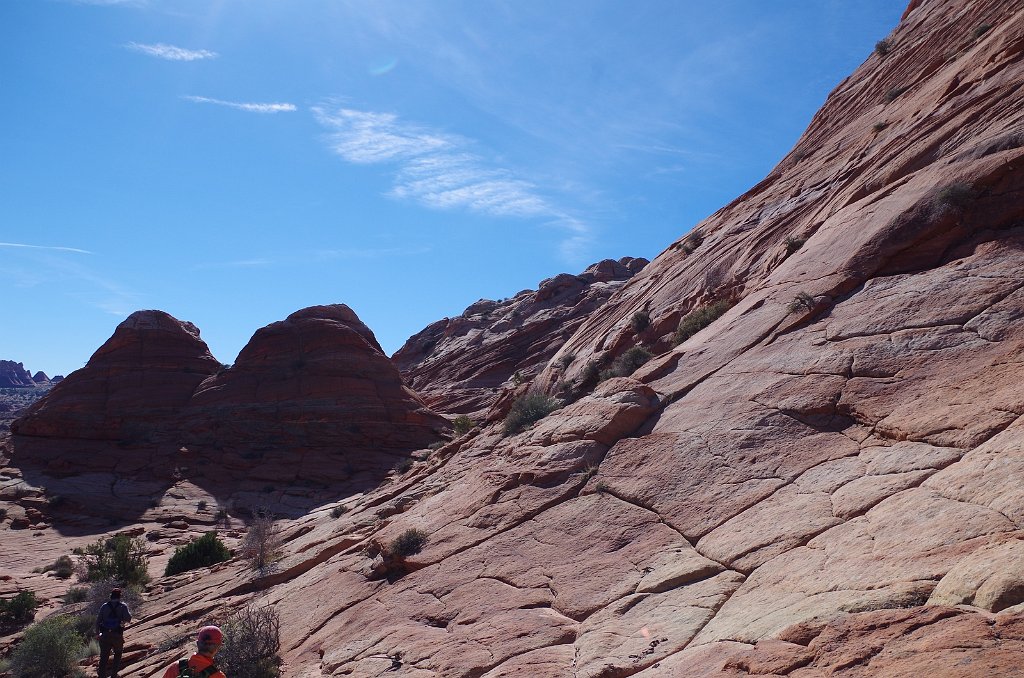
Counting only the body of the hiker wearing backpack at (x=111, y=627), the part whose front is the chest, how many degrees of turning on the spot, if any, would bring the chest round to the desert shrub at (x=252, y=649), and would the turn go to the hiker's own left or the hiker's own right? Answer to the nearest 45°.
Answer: approximately 135° to the hiker's own right

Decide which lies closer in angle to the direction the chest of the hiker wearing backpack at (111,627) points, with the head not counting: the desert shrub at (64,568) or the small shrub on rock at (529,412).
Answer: the desert shrub

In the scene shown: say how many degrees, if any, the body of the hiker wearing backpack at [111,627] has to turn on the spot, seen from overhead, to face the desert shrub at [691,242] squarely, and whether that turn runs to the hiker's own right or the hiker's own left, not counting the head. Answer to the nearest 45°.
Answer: approximately 90° to the hiker's own right

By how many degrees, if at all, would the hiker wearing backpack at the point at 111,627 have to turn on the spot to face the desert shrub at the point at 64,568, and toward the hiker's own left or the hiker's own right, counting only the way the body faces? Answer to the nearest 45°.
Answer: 0° — they already face it

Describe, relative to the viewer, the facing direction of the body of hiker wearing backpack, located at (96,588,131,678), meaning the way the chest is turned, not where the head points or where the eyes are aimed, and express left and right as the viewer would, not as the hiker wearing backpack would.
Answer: facing away from the viewer
